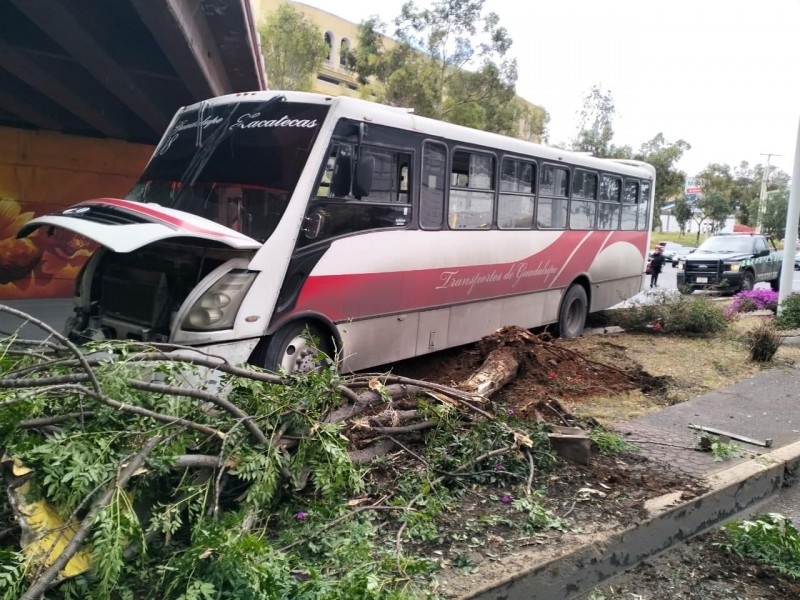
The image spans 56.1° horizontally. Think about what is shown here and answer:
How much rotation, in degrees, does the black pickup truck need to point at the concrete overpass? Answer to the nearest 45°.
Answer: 0° — it already faces it

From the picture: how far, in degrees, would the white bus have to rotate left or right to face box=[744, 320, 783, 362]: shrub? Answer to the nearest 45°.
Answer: approximately 135° to its left

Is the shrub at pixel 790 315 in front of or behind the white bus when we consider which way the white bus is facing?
behind

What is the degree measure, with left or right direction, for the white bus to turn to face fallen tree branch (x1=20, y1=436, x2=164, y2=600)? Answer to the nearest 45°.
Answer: approximately 45° to its left

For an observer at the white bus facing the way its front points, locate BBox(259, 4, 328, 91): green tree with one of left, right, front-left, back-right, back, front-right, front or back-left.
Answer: back-right

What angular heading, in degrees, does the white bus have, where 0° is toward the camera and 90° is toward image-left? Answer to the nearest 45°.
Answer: approximately 45°

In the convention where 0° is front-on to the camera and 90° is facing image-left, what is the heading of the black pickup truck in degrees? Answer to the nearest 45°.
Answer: approximately 45°

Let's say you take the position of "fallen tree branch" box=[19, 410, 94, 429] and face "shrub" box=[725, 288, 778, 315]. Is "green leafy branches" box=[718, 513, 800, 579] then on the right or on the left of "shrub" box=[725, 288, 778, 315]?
right

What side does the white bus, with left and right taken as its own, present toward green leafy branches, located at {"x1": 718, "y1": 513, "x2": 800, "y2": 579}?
left

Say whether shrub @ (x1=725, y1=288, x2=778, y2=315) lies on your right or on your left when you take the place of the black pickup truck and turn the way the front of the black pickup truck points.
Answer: on your left

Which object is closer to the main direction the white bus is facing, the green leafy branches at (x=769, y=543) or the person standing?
the green leafy branches
